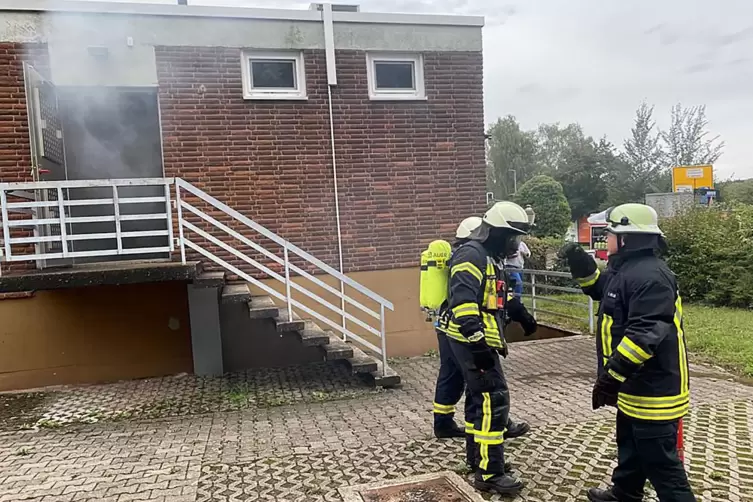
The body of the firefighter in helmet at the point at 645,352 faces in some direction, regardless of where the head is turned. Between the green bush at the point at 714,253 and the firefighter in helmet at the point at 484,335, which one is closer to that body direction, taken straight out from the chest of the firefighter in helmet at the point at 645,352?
the firefighter in helmet

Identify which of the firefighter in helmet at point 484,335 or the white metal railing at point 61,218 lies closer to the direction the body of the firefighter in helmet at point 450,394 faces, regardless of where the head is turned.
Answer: the firefighter in helmet

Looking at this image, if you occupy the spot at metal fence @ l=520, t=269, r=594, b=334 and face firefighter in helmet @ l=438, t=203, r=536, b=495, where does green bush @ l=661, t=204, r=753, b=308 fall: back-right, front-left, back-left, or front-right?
back-left

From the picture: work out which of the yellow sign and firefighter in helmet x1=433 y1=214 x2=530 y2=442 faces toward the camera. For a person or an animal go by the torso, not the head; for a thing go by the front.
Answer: the yellow sign

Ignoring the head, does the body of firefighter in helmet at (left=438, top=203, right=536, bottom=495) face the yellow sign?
no

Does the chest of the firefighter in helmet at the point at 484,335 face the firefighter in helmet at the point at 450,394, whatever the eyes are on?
no

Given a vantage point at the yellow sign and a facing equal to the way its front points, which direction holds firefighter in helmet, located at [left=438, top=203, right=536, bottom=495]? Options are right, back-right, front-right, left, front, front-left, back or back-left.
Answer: front

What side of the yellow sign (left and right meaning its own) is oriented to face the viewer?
front

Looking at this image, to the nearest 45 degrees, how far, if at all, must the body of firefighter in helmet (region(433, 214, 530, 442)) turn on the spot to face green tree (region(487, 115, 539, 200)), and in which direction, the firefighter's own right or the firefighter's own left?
approximately 90° to the firefighter's own left

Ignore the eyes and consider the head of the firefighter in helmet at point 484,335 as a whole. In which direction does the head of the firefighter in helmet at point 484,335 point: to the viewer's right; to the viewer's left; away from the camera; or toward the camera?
to the viewer's right

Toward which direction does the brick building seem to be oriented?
toward the camera

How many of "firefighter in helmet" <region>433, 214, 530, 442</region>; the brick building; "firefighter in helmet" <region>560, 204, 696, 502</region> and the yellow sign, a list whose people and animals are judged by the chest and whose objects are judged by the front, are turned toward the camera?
2

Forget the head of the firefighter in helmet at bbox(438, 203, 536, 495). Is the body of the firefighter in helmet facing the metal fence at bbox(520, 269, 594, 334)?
no
